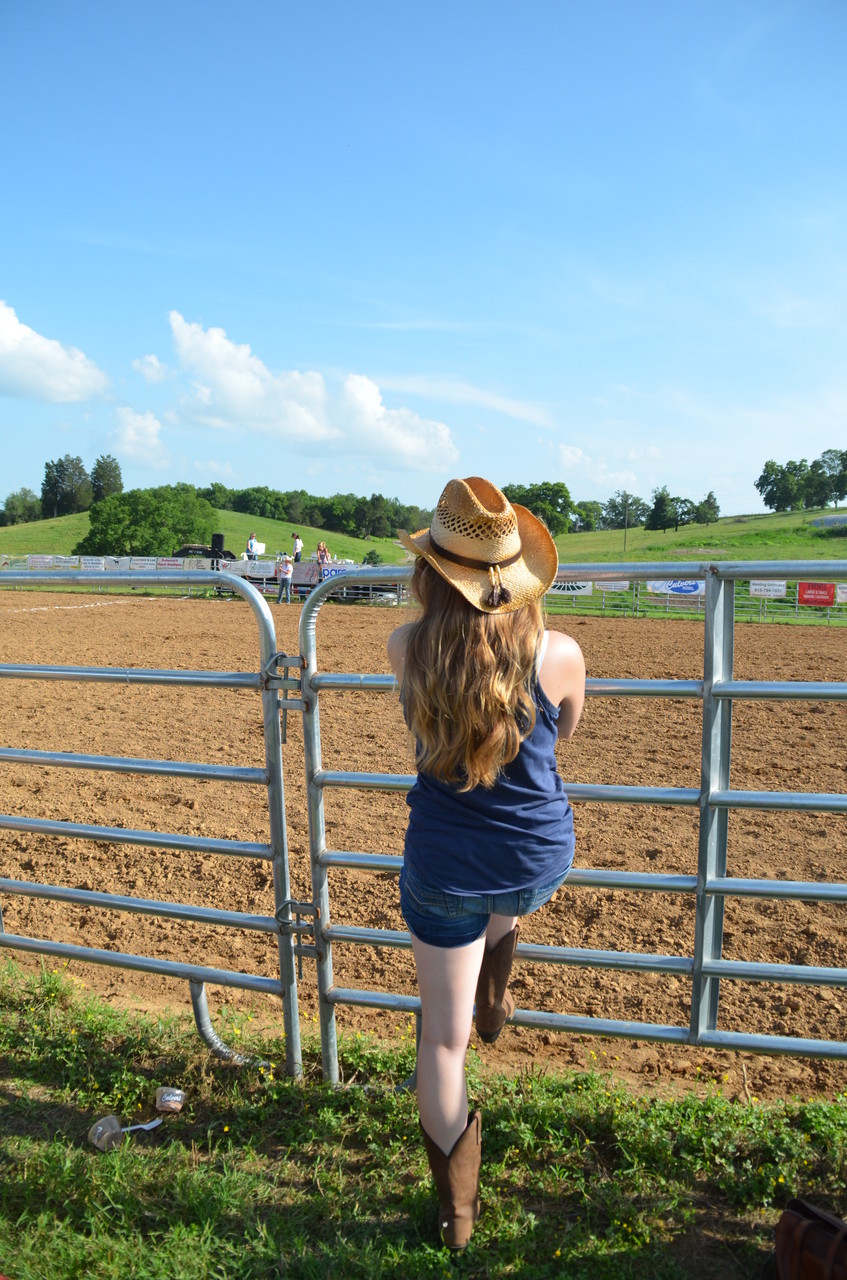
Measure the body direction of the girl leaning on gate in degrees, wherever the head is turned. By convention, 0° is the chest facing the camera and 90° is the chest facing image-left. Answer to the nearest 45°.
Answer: approximately 180°

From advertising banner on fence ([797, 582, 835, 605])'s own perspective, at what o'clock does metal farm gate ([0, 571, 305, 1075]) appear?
The metal farm gate is roughly at 12 o'clock from the advertising banner on fence.

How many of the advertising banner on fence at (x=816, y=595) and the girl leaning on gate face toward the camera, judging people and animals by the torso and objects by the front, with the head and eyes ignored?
1

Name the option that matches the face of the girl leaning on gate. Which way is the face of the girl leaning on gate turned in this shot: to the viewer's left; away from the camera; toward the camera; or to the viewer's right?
away from the camera

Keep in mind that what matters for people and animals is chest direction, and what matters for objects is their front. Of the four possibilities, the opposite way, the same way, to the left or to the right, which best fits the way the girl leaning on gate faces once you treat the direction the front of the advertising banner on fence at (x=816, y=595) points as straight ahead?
the opposite way
